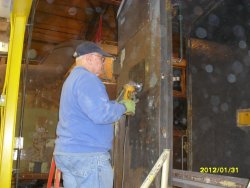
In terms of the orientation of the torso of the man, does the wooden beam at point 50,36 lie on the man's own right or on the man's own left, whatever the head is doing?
on the man's own left

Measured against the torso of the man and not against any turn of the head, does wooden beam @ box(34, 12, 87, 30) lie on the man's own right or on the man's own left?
on the man's own left

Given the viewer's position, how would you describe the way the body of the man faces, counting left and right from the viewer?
facing away from the viewer and to the right of the viewer

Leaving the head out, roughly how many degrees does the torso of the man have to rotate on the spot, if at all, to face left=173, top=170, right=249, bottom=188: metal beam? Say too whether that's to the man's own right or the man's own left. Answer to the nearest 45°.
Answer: approximately 45° to the man's own right

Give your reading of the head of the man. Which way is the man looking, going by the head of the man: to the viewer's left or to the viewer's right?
to the viewer's right
